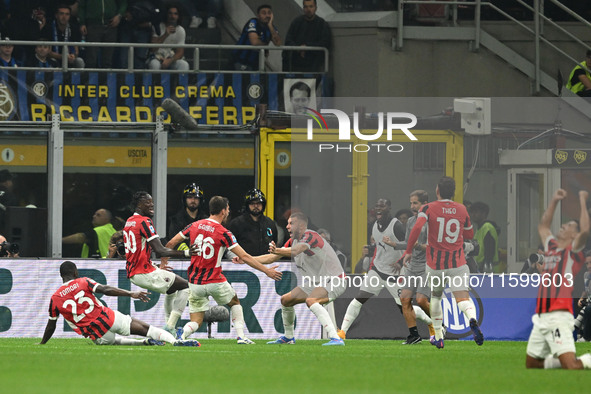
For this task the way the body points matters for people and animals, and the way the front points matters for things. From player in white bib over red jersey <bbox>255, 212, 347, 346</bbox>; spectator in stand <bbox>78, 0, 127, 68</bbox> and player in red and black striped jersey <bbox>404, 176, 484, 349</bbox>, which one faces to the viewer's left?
the player in white bib over red jersey

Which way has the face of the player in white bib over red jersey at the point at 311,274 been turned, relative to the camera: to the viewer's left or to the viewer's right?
to the viewer's left

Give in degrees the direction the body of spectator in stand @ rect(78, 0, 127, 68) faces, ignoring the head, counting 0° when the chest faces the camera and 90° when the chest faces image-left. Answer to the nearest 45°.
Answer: approximately 0°

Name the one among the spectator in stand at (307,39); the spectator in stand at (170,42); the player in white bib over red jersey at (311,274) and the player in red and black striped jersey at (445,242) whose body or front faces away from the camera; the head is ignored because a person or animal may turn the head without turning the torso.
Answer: the player in red and black striped jersey

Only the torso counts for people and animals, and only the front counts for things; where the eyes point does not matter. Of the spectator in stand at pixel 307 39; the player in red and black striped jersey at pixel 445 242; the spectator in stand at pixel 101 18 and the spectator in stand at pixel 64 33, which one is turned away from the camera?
the player in red and black striped jersey

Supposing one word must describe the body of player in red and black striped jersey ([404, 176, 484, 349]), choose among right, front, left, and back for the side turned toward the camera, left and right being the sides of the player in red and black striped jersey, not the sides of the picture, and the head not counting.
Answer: back
